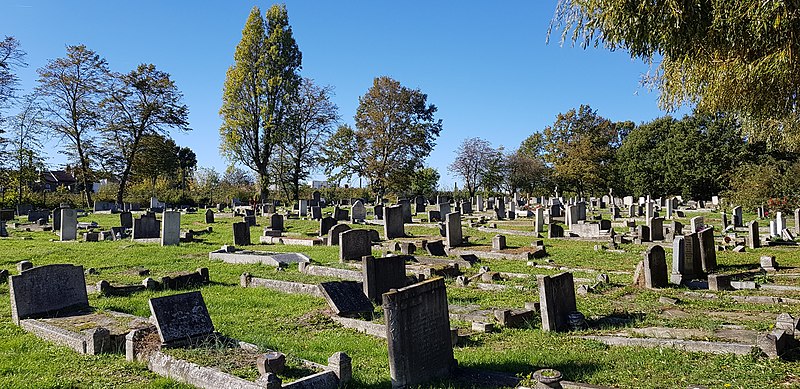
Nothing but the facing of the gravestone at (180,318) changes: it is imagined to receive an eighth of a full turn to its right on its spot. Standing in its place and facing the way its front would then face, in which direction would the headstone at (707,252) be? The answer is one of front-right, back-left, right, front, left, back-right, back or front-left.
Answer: left

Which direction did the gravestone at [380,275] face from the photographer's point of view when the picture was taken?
facing the viewer and to the right of the viewer

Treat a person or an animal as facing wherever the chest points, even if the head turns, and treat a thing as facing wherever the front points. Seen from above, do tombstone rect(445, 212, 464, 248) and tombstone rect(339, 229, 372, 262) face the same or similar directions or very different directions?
same or similar directions

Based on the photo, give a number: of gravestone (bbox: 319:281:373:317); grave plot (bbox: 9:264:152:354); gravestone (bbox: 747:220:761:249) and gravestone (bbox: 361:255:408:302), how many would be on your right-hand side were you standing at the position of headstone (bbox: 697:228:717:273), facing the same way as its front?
3

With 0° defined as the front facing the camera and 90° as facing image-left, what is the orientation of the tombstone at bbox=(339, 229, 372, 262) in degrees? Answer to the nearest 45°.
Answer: approximately 315°

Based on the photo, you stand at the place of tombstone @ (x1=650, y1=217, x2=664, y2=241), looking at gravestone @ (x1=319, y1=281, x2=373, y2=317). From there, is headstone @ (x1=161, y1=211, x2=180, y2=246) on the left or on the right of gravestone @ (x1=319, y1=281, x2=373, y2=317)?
right

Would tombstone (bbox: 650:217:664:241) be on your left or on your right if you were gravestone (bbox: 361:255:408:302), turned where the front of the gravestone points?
on your left

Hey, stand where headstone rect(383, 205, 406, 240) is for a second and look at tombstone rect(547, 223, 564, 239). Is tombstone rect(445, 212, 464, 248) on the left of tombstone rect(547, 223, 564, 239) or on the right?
right

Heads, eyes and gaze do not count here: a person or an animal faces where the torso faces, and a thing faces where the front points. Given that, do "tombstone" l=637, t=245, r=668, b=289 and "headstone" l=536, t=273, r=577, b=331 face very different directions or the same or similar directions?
same or similar directions

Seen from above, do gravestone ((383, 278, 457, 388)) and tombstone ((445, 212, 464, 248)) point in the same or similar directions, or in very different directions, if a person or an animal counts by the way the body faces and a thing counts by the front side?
same or similar directions

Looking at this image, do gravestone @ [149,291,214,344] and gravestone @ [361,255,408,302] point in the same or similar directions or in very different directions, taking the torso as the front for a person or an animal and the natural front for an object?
same or similar directions
